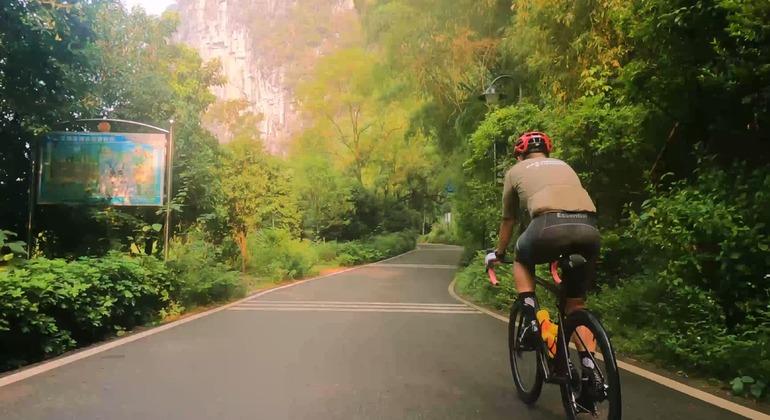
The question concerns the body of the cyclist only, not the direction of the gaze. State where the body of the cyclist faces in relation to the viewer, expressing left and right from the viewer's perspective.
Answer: facing away from the viewer and to the left of the viewer

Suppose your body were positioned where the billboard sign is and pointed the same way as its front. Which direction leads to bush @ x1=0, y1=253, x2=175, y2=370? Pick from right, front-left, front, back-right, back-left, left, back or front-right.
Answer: front

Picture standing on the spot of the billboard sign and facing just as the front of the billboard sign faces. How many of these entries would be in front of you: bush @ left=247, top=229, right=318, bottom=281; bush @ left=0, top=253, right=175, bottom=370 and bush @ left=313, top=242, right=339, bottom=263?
1

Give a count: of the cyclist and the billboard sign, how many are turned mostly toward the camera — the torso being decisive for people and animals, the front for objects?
1

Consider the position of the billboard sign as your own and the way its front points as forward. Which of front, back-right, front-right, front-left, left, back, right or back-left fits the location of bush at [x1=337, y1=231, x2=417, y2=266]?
back-left

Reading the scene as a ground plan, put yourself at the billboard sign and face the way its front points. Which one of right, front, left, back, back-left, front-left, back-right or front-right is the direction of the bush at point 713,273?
front-left

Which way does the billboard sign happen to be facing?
toward the camera

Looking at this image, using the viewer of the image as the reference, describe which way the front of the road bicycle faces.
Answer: facing away from the viewer and to the left of the viewer

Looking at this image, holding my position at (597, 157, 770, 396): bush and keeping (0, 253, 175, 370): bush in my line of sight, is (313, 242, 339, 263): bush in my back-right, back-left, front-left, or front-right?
front-right

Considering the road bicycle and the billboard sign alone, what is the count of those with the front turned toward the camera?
1

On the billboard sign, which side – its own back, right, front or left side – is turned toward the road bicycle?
front

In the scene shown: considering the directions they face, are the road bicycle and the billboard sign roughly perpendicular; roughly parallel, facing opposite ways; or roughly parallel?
roughly parallel, facing opposite ways

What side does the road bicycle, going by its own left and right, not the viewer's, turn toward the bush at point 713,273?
right
